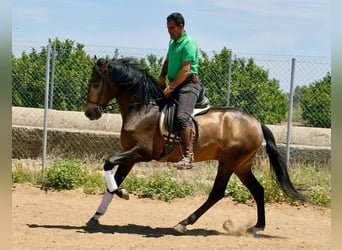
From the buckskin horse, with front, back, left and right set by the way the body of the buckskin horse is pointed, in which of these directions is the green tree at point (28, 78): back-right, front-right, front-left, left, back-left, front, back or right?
front-right

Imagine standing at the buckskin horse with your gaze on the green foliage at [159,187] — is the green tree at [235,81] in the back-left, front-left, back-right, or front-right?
front-right

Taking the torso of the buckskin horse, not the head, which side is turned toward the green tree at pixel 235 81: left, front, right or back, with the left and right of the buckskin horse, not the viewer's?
right

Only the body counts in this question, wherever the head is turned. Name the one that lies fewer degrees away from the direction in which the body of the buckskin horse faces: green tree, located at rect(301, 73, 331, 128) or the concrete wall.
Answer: the concrete wall

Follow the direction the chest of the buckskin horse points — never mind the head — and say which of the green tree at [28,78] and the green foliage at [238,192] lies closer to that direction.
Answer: the green tree

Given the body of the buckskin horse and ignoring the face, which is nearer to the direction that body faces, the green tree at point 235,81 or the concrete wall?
the concrete wall

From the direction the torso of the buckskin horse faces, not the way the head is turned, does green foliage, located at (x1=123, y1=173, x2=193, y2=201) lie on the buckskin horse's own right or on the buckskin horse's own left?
on the buckskin horse's own right

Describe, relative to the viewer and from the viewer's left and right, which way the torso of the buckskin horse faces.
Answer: facing to the left of the viewer

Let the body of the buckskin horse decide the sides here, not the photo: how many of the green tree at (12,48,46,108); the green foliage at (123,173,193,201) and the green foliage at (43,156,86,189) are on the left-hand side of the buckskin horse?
0

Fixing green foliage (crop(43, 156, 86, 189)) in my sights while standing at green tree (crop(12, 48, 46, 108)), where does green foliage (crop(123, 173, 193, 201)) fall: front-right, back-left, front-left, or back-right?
front-left

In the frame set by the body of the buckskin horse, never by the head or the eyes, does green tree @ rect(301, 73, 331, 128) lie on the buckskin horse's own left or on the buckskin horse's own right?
on the buckskin horse's own right

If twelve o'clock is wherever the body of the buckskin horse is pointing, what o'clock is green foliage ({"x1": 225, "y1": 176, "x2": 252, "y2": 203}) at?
The green foliage is roughly at 4 o'clock from the buckskin horse.

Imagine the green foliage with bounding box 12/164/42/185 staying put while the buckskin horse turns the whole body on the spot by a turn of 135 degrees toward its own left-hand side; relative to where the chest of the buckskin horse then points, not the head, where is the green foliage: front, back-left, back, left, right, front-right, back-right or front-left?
back

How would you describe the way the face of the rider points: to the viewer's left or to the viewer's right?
to the viewer's left
